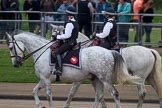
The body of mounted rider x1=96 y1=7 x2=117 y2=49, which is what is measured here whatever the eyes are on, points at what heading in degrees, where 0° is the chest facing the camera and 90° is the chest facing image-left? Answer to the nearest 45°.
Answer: approximately 90°

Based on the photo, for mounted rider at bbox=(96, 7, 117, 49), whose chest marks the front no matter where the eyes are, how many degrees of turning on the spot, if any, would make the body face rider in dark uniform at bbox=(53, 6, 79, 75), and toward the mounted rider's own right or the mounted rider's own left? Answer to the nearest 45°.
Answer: approximately 45° to the mounted rider's own left

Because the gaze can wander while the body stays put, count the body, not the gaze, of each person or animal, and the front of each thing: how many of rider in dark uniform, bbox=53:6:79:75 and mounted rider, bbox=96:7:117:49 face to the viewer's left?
2

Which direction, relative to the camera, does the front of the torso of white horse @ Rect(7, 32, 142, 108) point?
to the viewer's left

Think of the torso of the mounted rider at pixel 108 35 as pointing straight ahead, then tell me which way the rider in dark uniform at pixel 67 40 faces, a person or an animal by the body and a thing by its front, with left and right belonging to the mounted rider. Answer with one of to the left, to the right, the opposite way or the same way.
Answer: the same way

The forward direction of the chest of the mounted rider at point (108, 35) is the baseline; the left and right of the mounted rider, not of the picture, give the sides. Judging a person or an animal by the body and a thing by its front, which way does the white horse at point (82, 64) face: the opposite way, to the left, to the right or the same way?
the same way

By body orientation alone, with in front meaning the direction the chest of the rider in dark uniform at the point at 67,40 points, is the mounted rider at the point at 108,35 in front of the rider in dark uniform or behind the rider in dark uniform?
behind

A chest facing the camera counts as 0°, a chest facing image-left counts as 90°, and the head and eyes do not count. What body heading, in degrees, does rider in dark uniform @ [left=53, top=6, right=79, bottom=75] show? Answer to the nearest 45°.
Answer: approximately 90°

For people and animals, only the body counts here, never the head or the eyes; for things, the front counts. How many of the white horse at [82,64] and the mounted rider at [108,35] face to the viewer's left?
2
